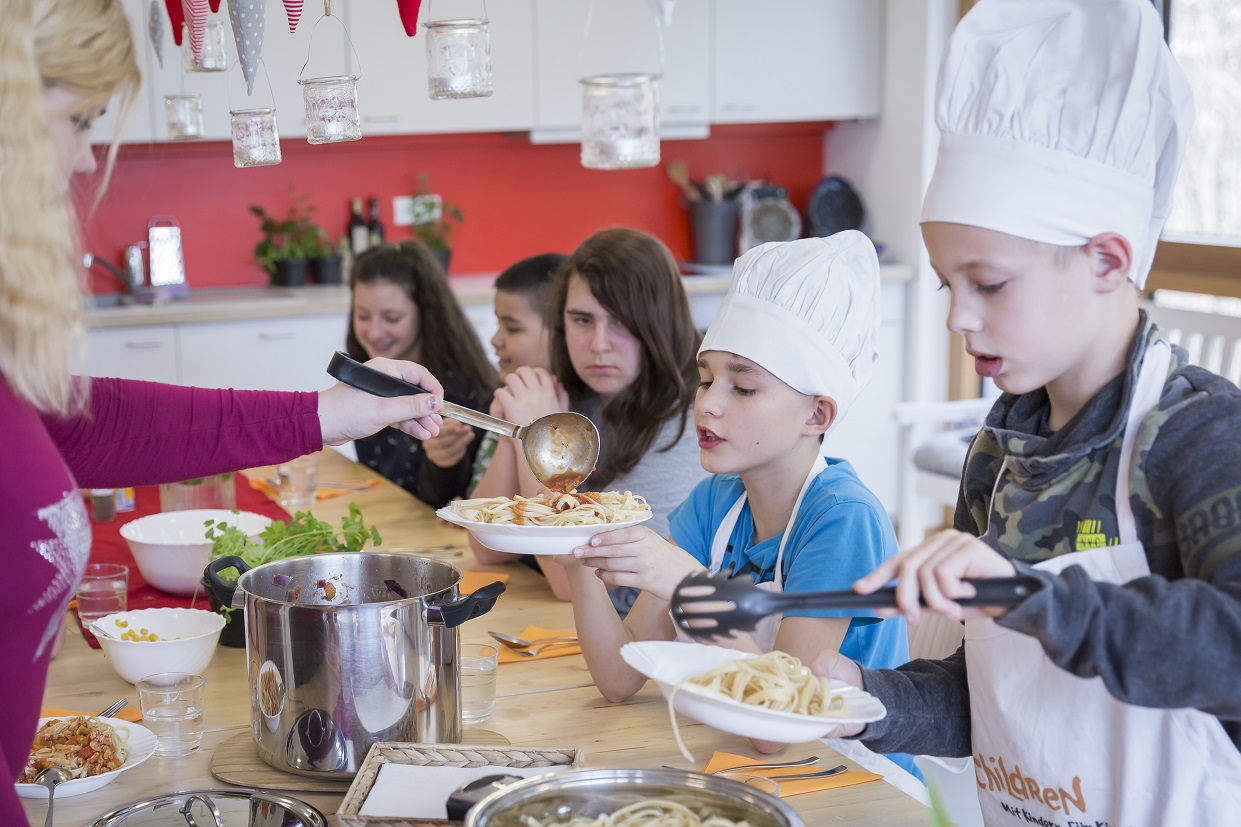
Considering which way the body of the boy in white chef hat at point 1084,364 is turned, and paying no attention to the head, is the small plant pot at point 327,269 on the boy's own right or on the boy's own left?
on the boy's own right

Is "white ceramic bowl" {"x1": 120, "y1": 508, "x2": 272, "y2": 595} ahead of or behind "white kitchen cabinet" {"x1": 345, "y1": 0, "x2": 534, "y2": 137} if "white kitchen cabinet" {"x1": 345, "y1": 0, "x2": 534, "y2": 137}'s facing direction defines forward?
ahead

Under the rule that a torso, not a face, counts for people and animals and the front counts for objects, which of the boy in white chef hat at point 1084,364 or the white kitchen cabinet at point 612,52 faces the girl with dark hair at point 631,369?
the white kitchen cabinet

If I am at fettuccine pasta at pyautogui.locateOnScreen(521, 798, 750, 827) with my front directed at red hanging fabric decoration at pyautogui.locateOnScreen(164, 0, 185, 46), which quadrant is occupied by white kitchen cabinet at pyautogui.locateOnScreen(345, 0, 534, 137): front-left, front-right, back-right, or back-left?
front-right

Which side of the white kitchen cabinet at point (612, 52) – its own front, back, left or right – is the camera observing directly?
front

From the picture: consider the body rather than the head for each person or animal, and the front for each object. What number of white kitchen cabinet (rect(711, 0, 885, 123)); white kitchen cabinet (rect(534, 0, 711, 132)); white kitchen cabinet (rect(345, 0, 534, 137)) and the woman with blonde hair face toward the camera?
3

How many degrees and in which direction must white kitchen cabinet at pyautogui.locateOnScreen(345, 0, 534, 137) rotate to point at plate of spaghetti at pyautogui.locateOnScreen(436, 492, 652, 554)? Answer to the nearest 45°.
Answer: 0° — it already faces it

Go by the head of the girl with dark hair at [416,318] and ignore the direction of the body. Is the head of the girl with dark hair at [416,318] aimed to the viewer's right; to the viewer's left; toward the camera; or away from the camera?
toward the camera

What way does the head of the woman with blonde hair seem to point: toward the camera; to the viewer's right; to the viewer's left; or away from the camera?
to the viewer's right

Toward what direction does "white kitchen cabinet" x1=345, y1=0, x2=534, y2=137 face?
toward the camera

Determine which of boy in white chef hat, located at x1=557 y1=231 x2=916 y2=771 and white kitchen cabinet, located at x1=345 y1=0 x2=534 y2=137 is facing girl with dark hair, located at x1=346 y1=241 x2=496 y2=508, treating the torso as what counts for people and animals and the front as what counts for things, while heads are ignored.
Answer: the white kitchen cabinet

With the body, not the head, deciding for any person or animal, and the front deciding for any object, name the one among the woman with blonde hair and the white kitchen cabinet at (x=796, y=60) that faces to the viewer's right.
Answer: the woman with blonde hair

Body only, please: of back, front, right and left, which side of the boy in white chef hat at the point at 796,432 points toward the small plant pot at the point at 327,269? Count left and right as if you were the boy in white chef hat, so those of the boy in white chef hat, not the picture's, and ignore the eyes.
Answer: right

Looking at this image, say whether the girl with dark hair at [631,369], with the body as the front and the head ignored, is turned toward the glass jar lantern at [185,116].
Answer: no

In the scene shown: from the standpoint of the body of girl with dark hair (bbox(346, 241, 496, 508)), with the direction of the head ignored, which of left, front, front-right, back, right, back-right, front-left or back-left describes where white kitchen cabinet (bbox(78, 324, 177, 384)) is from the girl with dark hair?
right

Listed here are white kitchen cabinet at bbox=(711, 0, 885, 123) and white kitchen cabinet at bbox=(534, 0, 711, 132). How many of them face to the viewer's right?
0

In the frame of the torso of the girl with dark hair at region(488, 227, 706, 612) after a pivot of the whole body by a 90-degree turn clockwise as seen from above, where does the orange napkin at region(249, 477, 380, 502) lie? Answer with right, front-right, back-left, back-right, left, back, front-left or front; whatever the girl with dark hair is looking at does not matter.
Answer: front
